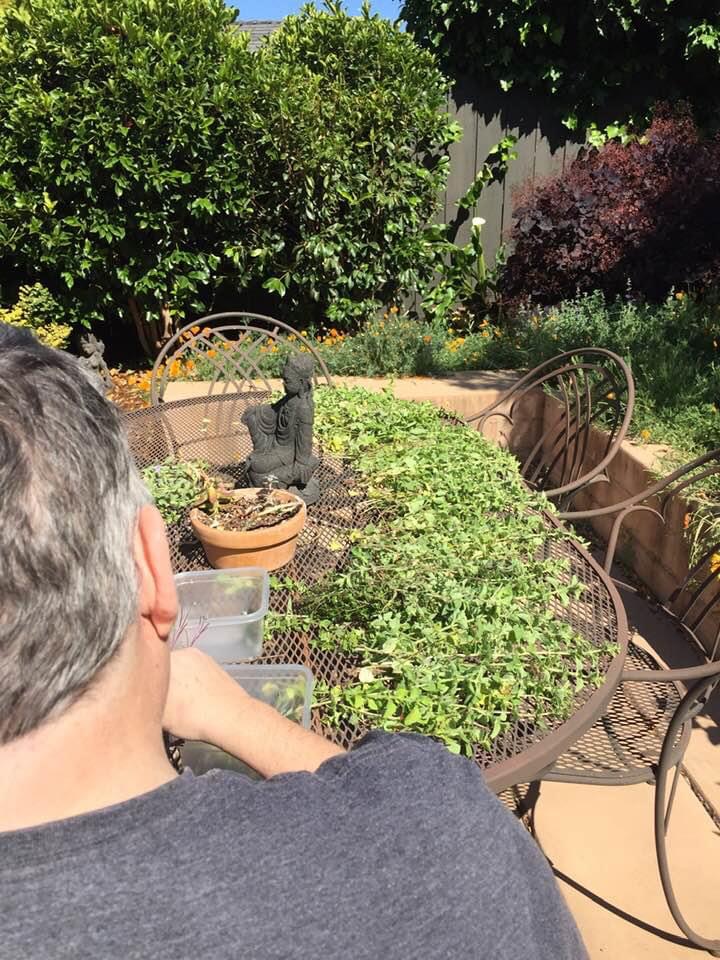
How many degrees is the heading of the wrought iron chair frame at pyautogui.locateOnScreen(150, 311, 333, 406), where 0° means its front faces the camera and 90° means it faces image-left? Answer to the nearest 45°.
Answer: approximately 0°

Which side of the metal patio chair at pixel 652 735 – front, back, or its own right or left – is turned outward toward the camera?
left

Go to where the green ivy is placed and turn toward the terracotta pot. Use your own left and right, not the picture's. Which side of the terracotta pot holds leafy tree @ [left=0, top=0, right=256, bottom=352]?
right

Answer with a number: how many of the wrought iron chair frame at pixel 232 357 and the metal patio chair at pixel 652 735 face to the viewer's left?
1

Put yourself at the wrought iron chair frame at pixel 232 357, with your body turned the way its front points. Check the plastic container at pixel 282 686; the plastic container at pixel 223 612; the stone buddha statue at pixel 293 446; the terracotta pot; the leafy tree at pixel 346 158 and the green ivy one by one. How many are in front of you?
4

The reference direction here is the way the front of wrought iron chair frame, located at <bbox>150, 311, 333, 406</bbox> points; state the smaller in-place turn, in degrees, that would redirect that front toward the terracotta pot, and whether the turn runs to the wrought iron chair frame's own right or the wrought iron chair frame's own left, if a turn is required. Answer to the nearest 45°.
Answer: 0° — it already faces it

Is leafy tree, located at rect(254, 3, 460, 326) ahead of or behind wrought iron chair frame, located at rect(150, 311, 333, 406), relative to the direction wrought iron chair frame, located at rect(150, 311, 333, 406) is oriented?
behind

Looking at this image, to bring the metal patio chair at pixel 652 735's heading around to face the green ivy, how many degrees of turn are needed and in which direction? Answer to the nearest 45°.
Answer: approximately 90° to its right

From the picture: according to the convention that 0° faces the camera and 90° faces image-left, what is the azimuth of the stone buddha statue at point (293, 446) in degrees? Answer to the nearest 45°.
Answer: approximately 45°

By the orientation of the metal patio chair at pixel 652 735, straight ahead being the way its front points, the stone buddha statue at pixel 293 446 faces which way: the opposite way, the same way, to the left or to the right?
to the left
